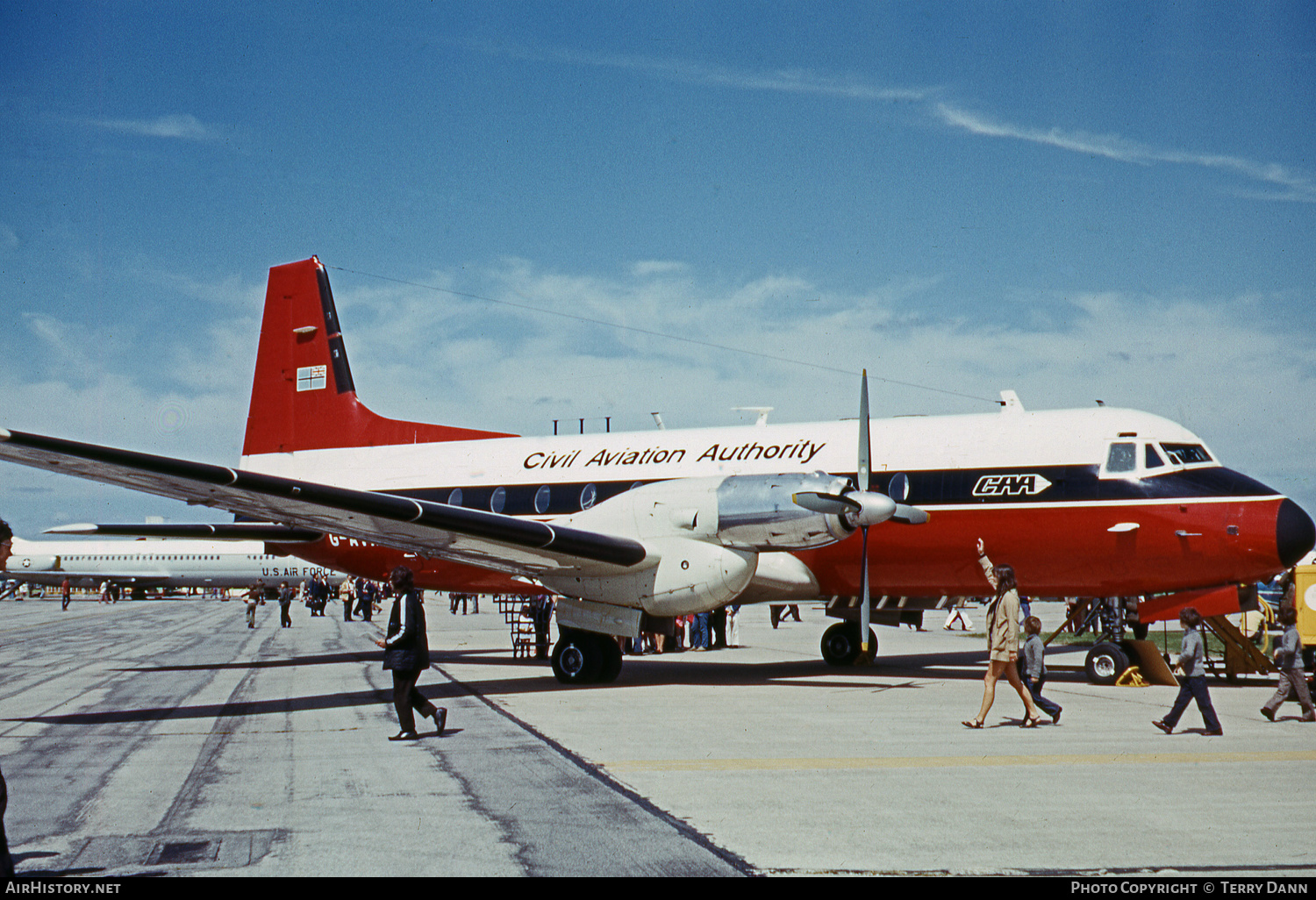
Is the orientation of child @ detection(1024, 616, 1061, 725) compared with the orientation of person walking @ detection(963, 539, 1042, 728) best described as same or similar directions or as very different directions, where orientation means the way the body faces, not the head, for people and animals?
same or similar directions

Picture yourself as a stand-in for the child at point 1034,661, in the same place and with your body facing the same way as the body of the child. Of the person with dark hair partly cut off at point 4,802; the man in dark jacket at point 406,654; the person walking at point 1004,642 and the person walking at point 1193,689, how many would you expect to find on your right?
0

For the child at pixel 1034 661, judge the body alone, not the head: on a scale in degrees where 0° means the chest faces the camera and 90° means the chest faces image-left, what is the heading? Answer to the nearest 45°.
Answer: approximately 90°

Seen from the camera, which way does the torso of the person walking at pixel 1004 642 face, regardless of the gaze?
to the viewer's left

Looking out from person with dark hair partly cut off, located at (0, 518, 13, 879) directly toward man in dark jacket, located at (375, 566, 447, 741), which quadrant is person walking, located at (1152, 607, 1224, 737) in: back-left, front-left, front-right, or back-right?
front-right

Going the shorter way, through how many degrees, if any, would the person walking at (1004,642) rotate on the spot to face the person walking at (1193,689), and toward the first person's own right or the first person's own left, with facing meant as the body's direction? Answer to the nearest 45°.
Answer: approximately 180°

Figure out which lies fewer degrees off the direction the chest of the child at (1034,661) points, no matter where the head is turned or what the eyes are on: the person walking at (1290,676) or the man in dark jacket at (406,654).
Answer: the man in dark jacket

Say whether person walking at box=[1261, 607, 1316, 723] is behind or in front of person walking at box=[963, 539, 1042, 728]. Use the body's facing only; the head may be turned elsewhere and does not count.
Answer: behind
